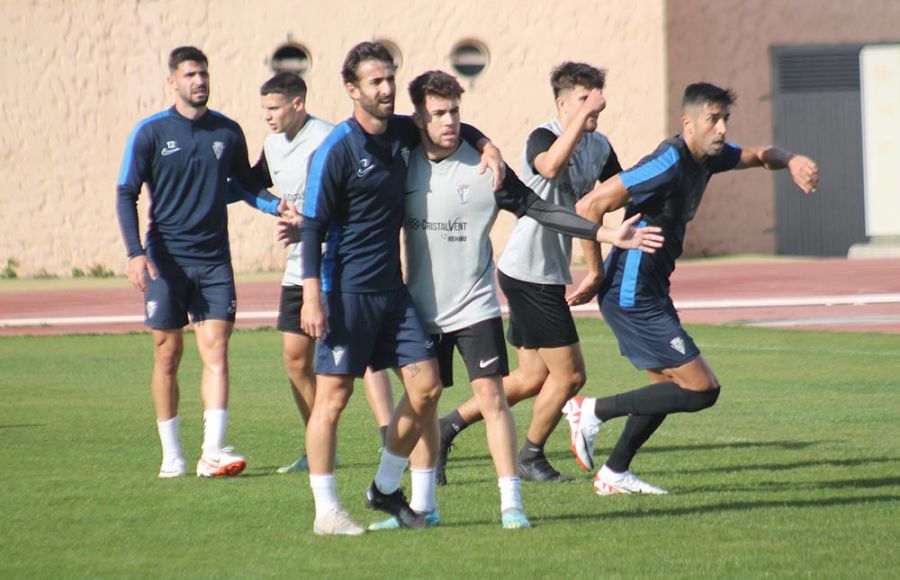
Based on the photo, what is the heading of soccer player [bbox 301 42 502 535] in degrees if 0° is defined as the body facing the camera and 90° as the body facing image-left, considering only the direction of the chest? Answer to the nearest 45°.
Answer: approximately 315°

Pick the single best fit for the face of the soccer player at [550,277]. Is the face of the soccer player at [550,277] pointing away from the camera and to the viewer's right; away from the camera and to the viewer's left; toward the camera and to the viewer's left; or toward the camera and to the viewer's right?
toward the camera and to the viewer's right

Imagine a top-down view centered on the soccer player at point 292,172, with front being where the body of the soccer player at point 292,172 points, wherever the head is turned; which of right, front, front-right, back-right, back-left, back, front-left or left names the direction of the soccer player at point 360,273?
front-left

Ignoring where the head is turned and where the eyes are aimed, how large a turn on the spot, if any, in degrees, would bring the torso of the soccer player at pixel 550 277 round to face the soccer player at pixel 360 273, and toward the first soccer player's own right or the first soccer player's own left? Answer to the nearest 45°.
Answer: approximately 90° to the first soccer player's own right

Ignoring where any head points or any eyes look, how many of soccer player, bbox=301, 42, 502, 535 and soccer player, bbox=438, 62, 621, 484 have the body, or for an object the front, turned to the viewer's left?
0

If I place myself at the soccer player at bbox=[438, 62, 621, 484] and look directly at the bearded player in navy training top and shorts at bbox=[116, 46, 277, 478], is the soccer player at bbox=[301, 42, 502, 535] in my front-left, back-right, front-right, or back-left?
front-left

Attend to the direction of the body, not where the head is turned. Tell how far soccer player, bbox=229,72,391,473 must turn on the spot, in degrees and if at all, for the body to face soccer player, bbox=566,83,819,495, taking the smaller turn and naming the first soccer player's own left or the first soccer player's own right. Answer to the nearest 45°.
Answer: approximately 90° to the first soccer player's own left

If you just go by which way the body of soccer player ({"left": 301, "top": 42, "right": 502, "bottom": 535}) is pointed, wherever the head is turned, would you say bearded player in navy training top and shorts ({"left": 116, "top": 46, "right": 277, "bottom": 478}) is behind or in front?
behind

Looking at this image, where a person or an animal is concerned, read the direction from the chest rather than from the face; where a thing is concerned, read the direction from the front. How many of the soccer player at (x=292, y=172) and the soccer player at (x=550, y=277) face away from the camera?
0

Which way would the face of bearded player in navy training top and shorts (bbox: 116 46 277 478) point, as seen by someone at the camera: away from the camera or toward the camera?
toward the camera

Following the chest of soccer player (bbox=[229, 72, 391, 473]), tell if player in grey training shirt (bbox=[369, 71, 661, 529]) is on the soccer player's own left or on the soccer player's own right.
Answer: on the soccer player's own left

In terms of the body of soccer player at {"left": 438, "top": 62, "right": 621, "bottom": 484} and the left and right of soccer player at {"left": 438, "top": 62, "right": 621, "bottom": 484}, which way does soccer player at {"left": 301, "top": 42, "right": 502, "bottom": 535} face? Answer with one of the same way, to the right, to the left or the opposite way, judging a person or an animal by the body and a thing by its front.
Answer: the same way

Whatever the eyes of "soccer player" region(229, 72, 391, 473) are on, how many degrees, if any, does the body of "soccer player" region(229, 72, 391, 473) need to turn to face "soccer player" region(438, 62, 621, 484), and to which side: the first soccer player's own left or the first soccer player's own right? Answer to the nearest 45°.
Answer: approximately 90° to the first soccer player's own left

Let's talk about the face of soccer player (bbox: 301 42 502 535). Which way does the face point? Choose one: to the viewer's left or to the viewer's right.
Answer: to the viewer's right

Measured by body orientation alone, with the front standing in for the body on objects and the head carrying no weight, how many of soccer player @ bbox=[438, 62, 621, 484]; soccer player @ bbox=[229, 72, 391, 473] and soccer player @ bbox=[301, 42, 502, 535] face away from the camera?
0

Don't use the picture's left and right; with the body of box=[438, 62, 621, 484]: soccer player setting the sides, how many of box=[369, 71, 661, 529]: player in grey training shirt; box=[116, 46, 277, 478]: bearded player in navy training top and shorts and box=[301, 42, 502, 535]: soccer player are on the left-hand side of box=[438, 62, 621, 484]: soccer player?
0
